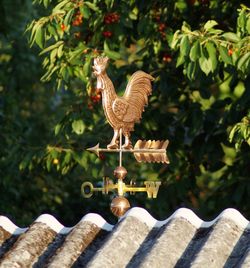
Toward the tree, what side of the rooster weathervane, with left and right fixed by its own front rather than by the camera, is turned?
right

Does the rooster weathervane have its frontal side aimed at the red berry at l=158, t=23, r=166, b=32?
no

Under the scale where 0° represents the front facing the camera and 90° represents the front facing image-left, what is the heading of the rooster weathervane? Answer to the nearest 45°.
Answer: approximately 90°

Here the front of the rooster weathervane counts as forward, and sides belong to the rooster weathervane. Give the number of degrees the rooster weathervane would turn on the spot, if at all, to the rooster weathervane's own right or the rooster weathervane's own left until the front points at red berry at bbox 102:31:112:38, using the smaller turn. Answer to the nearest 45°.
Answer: approximately 90° to the rooster weathervane's own right

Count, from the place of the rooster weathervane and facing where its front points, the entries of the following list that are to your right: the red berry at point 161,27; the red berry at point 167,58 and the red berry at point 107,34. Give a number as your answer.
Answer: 3

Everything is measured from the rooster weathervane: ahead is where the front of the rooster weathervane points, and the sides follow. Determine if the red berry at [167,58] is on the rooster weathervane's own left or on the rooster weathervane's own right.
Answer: on the rooster weathervane's own right
